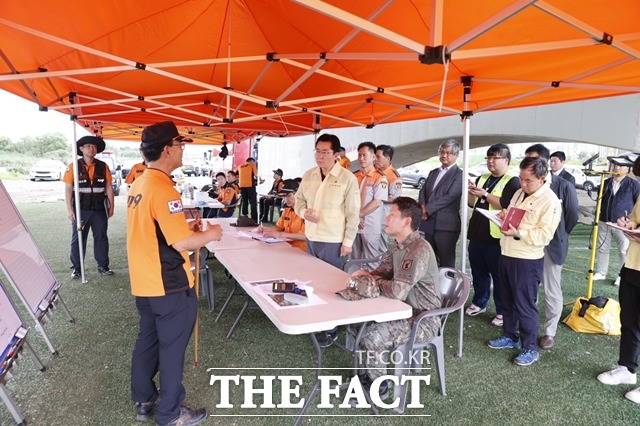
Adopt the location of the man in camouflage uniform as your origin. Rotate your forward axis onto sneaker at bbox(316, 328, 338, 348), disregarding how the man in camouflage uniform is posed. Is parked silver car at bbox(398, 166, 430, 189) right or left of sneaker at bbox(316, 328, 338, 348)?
right

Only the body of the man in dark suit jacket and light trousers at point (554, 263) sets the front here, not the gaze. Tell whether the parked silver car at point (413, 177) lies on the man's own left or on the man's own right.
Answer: on the man's own right

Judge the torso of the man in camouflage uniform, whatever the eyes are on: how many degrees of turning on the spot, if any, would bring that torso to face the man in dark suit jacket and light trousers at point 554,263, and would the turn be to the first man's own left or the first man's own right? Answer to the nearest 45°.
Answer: approximately 135° to the first man's own right

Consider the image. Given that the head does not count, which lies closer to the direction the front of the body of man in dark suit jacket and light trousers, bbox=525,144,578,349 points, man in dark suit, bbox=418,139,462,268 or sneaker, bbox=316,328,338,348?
the sneaker

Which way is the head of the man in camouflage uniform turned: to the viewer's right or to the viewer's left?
to the viewer's left

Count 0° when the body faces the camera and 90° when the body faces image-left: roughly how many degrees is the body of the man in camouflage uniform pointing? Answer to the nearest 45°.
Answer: approximately 90°

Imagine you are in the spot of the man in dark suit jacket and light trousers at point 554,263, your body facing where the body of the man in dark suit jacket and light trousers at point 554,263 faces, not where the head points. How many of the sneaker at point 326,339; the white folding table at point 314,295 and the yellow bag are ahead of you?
2

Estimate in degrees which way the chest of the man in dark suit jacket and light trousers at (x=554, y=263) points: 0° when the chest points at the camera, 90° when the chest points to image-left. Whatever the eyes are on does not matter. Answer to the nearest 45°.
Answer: approximately 45°

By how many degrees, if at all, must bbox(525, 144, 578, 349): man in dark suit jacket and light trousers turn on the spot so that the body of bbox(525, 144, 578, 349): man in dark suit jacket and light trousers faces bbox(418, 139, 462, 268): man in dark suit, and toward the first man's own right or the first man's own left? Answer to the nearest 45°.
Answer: approximately 45° to the first man's own right
